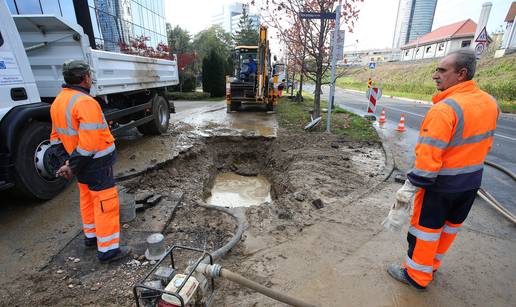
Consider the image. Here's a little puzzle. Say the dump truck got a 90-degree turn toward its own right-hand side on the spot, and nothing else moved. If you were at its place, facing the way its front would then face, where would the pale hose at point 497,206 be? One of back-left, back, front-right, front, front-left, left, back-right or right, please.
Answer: back

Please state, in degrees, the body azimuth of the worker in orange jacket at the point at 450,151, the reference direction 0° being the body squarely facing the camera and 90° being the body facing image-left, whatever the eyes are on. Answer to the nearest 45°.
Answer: approximately 135°

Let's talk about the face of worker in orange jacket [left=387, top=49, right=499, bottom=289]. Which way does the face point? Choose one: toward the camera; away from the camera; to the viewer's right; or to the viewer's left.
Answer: to the viewer's left

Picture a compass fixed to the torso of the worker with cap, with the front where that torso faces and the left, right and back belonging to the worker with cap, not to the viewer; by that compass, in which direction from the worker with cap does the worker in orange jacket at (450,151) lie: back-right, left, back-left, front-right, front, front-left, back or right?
right

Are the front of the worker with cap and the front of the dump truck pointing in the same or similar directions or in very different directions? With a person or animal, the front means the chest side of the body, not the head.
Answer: very different directions

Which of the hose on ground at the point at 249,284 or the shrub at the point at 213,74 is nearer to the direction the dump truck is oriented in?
the hose on ground

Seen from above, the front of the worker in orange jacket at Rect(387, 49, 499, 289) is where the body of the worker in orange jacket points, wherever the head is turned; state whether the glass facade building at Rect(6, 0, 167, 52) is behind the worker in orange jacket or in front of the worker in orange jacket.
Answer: in front

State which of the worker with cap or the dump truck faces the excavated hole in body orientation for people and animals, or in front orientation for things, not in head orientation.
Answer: the worker with cap
